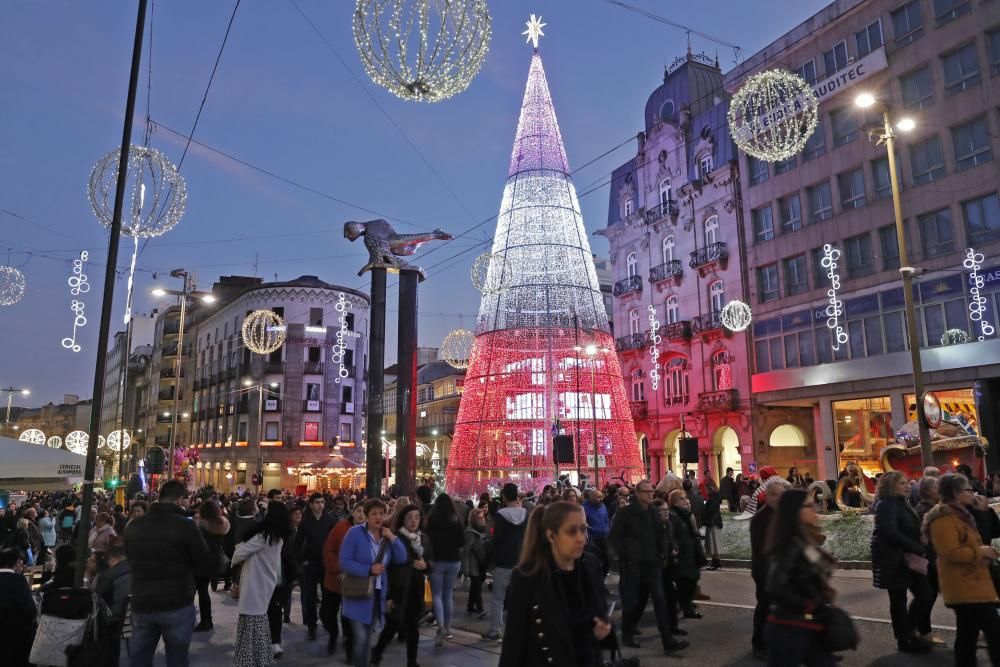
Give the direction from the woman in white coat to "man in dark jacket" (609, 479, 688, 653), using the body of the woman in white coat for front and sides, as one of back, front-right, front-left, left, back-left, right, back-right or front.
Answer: front-right

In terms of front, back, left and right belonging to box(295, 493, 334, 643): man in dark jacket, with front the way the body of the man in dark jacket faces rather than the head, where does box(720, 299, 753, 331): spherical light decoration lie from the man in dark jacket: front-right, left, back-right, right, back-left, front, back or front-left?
back-left

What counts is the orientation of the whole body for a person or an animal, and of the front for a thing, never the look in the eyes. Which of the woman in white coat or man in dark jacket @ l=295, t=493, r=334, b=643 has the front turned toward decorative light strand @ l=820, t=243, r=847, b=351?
the woman in white coat

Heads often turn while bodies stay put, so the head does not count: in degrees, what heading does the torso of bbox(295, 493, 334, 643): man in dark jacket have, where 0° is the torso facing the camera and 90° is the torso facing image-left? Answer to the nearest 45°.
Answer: approximately 0°

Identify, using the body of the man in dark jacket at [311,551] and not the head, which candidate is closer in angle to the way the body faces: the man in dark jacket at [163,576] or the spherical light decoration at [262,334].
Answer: the man in dark jacket

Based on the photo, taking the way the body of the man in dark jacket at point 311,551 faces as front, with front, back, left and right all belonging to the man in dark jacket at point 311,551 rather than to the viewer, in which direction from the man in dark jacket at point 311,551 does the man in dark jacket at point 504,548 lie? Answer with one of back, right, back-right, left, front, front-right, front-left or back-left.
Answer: front-left

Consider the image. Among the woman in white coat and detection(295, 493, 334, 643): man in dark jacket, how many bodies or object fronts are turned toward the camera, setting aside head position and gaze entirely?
1

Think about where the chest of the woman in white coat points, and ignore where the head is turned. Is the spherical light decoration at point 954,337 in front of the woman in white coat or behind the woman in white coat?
in front

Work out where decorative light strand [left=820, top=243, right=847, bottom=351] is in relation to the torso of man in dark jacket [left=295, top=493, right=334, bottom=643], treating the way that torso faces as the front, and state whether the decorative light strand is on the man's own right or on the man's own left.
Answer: on the man's own left

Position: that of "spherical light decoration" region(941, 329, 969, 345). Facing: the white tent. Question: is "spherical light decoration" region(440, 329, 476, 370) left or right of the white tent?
right

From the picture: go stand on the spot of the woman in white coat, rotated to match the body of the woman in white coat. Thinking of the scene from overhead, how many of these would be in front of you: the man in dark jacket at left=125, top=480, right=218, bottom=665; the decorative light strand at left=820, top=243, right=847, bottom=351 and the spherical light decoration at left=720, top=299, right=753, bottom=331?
2

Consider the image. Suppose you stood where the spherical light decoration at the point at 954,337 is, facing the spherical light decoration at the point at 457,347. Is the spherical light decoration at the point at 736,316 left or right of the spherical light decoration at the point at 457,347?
right

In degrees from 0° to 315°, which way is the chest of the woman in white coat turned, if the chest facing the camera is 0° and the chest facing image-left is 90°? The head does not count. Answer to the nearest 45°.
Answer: approximately 225°

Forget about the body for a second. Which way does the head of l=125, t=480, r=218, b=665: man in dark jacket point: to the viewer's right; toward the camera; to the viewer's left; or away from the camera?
away from the camera

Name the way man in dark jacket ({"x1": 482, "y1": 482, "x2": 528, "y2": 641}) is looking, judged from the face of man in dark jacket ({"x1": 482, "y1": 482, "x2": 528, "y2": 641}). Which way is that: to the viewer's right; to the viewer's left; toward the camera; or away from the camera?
away from the camera
